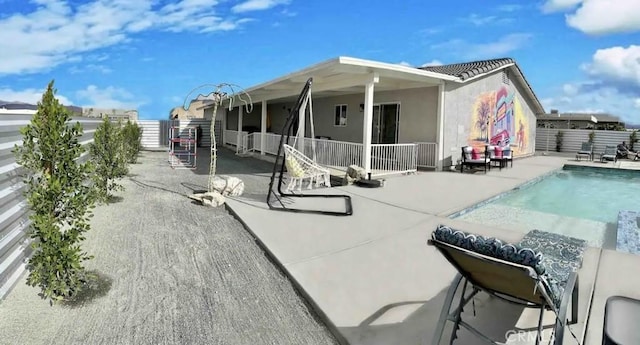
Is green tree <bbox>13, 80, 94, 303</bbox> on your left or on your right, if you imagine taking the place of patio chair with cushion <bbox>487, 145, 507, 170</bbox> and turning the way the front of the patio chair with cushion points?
on your right

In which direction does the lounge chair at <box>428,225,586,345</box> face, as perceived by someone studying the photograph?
facing away from the viewer and to the right of the viewer

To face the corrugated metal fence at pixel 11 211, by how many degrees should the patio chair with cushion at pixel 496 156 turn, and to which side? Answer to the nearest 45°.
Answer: approximately 45° to its right

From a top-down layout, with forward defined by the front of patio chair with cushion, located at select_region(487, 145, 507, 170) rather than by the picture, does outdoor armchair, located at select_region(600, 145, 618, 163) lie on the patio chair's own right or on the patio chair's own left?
on the patio chair's own left

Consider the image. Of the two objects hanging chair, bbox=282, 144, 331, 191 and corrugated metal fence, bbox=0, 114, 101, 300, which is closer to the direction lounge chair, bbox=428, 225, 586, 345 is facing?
the hanging chair

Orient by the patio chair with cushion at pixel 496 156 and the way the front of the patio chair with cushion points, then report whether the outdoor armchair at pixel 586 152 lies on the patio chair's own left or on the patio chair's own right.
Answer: on the patio chair's own left

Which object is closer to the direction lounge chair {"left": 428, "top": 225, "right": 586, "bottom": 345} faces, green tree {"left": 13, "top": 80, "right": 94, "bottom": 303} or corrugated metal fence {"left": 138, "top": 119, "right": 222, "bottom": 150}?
the corrugated metal fence

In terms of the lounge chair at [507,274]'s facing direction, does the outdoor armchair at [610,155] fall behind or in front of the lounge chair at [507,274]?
in front

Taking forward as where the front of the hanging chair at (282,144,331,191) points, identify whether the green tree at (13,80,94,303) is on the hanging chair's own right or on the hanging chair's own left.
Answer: on the hanging chair's own right

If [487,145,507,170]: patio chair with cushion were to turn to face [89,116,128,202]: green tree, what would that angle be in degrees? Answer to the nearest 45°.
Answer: approximately 90° to its right
